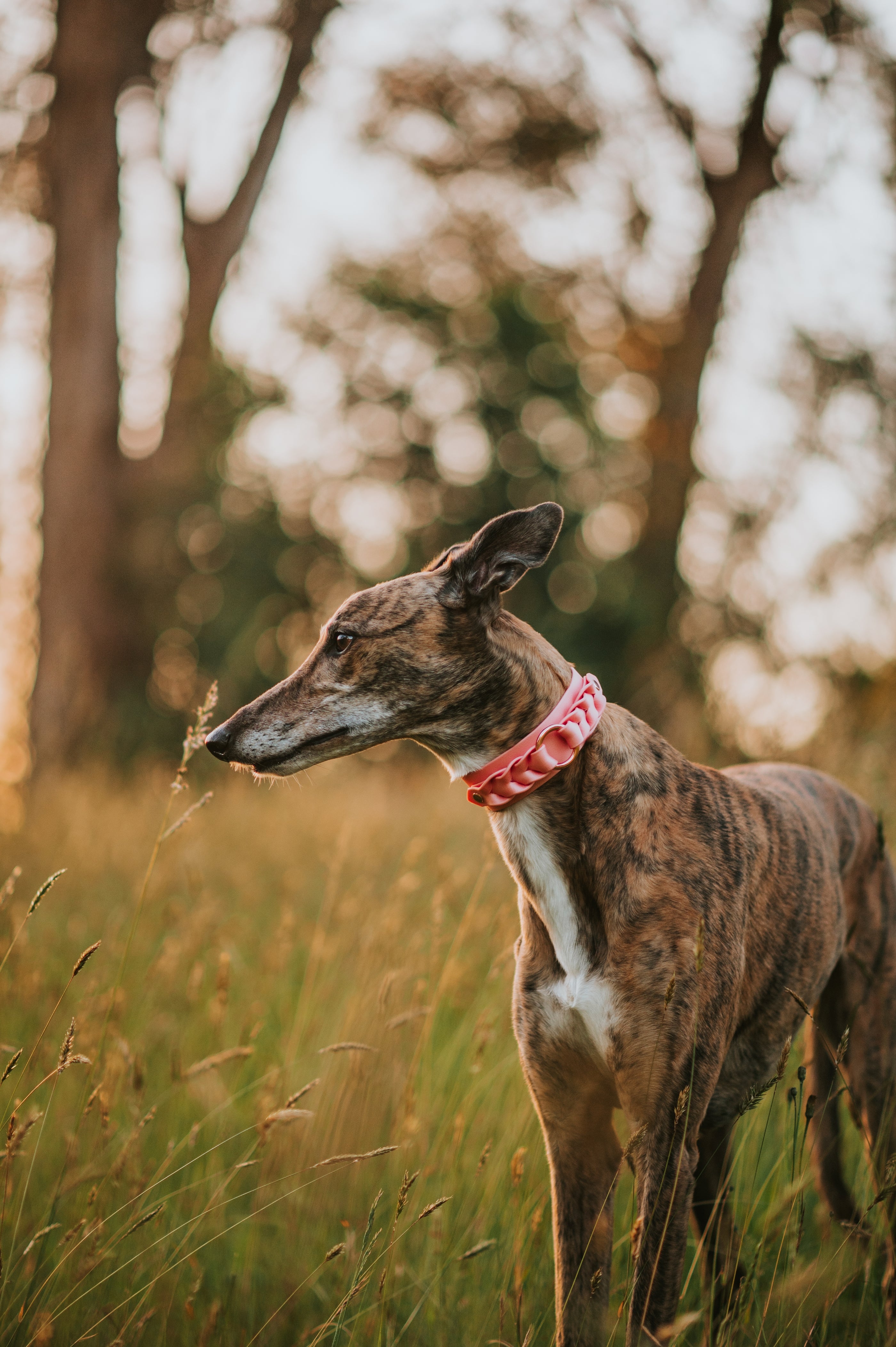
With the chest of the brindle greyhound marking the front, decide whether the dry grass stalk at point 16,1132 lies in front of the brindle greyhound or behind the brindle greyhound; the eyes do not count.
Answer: in front

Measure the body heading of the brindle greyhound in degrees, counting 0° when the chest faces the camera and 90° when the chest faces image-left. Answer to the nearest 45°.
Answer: approximately 45°

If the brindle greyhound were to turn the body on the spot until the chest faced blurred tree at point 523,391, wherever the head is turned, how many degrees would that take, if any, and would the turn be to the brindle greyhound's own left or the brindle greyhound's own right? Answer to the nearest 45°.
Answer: approximately 135° to the brindle greyhound's own right

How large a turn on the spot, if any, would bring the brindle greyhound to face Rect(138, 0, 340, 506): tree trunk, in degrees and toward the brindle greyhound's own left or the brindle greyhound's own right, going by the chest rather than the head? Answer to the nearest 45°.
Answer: approximately 135° to the brindle greyhound's own right
